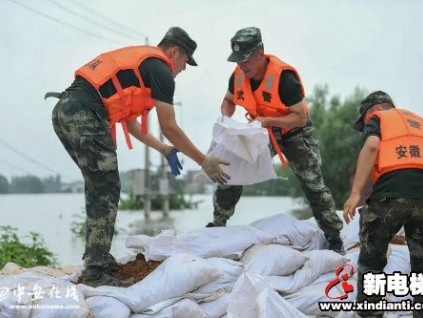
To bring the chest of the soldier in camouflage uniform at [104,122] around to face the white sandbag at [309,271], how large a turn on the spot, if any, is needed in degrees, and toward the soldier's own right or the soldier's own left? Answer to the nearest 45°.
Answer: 0° — they already face it

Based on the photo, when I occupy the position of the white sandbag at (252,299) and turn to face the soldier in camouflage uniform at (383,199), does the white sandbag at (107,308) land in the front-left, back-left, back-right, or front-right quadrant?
back-left

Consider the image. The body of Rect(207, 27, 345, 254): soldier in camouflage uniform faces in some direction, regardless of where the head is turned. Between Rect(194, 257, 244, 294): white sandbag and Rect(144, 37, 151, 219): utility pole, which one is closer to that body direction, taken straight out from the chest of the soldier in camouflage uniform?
the white sandbag

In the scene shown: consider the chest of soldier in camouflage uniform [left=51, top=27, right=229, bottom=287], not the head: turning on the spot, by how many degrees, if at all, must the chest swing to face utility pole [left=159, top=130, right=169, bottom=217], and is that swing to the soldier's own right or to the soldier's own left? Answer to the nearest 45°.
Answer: approximately 90° to the soldier's own left

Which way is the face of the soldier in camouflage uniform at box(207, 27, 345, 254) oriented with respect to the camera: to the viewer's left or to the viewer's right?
to the viewer's left

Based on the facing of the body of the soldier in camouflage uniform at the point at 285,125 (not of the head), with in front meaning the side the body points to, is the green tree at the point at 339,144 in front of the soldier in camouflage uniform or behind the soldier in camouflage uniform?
behind

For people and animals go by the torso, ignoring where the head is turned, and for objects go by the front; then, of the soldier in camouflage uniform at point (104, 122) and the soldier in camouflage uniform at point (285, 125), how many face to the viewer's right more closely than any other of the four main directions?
1

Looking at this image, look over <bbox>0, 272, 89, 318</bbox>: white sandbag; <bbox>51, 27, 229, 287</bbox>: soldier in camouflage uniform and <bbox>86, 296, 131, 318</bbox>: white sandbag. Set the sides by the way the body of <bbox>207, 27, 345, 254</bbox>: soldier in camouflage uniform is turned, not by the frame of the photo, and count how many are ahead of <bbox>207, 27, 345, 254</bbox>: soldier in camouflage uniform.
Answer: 3

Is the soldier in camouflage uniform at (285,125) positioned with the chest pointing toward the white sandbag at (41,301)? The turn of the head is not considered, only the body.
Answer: yes

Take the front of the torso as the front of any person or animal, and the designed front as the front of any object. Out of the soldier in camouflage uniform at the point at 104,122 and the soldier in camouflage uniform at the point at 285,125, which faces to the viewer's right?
the soldier in camouflage uniform at the point at 104,122

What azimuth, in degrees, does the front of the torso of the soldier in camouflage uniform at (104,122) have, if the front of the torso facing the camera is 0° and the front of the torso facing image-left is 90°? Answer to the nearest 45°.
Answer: approximately 270°

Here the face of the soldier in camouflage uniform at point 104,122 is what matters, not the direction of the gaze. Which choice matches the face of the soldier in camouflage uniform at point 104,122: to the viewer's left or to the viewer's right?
to the viewer's right

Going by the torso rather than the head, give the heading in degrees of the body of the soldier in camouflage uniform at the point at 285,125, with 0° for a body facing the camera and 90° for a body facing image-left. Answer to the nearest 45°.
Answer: approximately 45°
